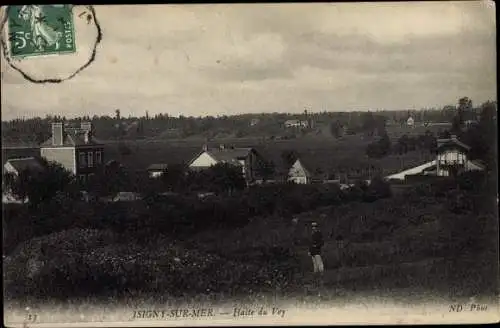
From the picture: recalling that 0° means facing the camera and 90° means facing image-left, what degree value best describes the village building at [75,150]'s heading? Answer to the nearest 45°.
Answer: approximately 315°

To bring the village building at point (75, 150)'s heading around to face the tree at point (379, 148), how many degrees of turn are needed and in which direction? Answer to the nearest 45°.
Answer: approximately 45° to its left

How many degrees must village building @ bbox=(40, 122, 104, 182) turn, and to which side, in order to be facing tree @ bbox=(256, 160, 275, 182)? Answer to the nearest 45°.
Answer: approximately 45° to its left
